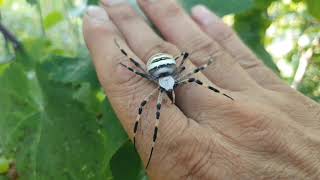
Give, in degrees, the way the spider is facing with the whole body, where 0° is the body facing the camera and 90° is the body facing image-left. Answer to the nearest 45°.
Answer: approximately 0°

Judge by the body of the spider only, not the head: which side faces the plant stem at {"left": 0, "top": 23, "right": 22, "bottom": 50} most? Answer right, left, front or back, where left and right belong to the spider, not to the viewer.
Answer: back

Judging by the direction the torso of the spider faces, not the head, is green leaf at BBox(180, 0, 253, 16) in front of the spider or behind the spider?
behind

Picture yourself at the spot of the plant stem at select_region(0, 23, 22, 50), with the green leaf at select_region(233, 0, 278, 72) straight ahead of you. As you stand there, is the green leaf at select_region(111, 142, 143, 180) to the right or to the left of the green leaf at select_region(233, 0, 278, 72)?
right

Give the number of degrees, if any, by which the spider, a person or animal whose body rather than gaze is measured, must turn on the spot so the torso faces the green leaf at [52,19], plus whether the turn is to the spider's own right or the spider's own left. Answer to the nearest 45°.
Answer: approximately 135° to the spider's own right

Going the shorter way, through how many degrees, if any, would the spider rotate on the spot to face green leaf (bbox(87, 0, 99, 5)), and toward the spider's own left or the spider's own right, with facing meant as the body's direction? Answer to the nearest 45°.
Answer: approximately 135° to the spider's own right

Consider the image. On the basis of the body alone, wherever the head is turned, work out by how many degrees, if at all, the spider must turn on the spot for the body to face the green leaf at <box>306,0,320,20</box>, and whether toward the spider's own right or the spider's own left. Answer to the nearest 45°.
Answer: approximately 135° to the spider's own left
